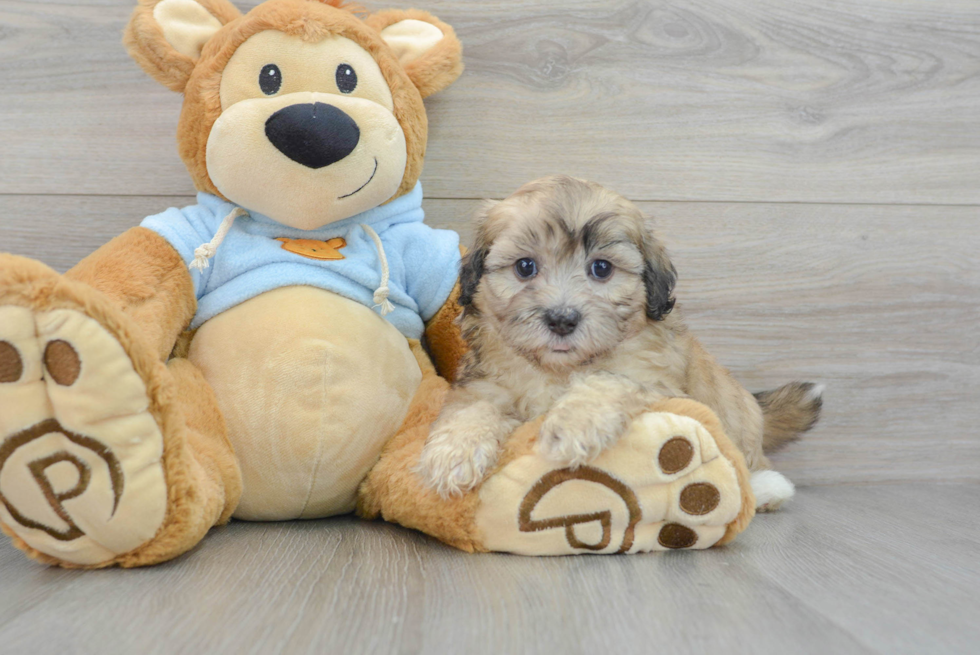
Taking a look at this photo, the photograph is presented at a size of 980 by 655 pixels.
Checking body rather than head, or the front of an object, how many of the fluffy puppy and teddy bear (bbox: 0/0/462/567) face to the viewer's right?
0

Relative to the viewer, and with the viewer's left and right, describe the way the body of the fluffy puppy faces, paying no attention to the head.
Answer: facing the viewer and to the left of the viewer

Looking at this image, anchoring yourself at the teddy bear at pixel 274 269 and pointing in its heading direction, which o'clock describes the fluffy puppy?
The fluffy puppy is roughly at 10 o'clock from the teddy bear.

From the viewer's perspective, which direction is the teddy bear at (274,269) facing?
toward the camera

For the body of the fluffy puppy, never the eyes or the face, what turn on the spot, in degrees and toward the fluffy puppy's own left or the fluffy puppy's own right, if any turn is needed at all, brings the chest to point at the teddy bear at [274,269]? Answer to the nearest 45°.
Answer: approximately 45° to the fluffy puppy's own right
